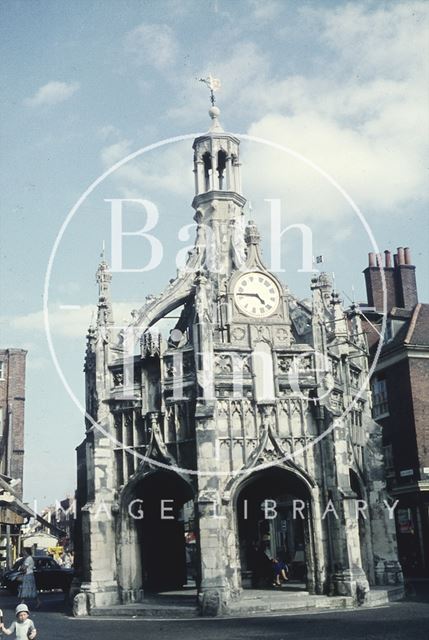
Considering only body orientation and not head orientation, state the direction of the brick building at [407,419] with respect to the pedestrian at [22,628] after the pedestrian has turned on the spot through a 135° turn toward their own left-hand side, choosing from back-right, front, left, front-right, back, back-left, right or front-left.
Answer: front

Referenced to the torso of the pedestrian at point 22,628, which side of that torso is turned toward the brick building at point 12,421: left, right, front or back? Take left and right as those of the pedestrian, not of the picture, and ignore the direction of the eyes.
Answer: back

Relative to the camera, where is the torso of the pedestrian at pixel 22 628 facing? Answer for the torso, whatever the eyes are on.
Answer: toward the camera

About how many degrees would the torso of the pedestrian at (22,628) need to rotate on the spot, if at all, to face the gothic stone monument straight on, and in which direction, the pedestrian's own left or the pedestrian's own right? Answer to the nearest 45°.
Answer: approximately 135° to the pedestrian's own left

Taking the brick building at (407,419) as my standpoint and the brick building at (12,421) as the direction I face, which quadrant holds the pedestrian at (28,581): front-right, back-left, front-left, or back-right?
front-left

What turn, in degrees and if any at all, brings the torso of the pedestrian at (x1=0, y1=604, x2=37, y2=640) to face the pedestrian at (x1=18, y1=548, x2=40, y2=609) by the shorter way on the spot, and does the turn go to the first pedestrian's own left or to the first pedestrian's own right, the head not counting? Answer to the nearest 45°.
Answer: approximately 180°

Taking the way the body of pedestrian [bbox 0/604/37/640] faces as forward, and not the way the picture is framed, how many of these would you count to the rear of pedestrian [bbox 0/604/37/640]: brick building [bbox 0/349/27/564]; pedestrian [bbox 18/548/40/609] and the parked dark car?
3

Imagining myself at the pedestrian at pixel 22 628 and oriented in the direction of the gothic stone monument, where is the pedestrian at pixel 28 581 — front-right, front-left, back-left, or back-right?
front-left

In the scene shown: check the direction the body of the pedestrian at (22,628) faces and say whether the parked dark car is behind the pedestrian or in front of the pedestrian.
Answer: behind
